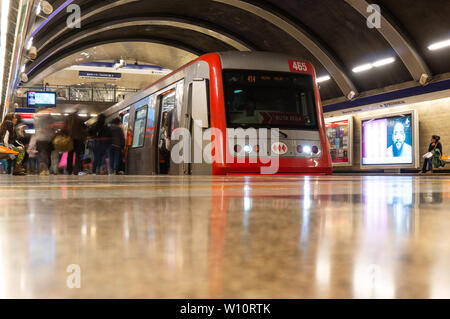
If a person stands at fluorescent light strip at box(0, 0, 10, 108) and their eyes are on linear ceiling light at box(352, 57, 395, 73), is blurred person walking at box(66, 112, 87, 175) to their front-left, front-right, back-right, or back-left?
front-left

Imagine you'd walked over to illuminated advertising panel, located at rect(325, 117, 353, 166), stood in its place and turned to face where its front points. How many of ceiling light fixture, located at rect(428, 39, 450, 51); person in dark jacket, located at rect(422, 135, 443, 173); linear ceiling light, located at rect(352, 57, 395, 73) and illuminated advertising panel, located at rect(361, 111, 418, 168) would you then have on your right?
0

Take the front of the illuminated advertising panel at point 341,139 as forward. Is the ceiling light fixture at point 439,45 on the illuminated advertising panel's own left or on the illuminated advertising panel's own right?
on the illuminated advertising panel's own left

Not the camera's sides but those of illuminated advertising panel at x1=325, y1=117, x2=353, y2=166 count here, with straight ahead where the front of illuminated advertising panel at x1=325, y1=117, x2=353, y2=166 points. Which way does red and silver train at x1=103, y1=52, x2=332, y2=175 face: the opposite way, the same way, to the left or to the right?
to the left

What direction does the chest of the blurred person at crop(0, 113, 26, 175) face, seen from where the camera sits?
to the viewer's right

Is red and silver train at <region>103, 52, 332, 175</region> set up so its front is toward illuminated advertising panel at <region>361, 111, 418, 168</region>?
no

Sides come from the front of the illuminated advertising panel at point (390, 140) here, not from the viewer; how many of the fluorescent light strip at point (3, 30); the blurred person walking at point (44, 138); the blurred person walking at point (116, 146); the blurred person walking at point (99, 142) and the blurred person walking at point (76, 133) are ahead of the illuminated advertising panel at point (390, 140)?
5

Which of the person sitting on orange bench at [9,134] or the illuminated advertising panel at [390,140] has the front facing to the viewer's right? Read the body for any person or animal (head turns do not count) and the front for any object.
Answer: the person sitting on orange bench

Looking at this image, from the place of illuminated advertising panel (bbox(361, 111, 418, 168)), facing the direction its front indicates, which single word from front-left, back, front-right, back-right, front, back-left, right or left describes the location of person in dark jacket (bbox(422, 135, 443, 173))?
left

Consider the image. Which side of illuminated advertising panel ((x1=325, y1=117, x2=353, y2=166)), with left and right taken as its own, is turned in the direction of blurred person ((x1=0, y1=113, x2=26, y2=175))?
front

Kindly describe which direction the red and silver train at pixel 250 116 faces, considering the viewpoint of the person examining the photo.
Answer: facing the viewer and to the right of the viewer

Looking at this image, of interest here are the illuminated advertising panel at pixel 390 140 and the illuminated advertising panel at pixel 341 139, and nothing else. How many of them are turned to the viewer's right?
0

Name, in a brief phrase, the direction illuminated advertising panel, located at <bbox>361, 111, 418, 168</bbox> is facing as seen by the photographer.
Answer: facing the viewer and to the left of the viewer
